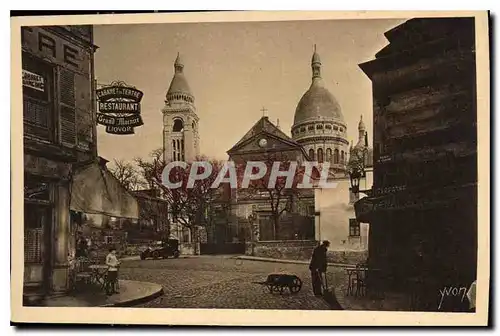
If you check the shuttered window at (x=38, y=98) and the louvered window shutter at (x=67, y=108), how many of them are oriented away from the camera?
0

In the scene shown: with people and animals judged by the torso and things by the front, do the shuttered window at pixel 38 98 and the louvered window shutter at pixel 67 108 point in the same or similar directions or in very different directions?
same or similar directions

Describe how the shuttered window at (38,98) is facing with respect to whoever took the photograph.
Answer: facing the viewer and to the right of the viewer

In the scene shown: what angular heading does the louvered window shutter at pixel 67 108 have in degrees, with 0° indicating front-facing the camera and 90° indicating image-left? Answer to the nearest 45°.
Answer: approximately 315°
